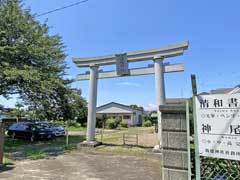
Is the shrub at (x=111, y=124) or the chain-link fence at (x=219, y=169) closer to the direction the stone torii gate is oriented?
the chain-link fence

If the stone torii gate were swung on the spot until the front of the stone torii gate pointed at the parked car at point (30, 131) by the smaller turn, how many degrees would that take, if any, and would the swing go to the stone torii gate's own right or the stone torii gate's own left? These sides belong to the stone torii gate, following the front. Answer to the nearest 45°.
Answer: approximately 90° to the stone torii gate's own right

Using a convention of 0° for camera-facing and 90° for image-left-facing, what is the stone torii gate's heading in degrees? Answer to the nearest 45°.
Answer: approximately 45°

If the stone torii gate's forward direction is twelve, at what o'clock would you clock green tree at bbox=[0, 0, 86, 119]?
The green tree is roughly at 2 o'clock from the stone torii gate.

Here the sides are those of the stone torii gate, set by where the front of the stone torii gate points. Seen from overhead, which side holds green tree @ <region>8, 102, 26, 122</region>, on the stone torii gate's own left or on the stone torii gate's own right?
on the stone torii gate's own right

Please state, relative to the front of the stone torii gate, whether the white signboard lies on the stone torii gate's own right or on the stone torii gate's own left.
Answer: on the stone torii gate's own left

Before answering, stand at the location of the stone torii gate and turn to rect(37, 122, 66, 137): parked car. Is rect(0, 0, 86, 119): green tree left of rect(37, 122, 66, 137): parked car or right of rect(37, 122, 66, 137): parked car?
left

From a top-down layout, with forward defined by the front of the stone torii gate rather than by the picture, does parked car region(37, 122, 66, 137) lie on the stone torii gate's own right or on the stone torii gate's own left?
on the stone torii gate's own right

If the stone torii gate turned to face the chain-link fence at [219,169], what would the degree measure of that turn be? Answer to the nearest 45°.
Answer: approximately 45° to its left

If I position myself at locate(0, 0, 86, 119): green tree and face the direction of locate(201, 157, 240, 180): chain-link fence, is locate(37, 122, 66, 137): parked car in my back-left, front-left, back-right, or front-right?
back-left

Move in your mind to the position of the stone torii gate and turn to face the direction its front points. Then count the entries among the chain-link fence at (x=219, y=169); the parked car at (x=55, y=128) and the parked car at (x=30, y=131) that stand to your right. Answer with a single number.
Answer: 2
